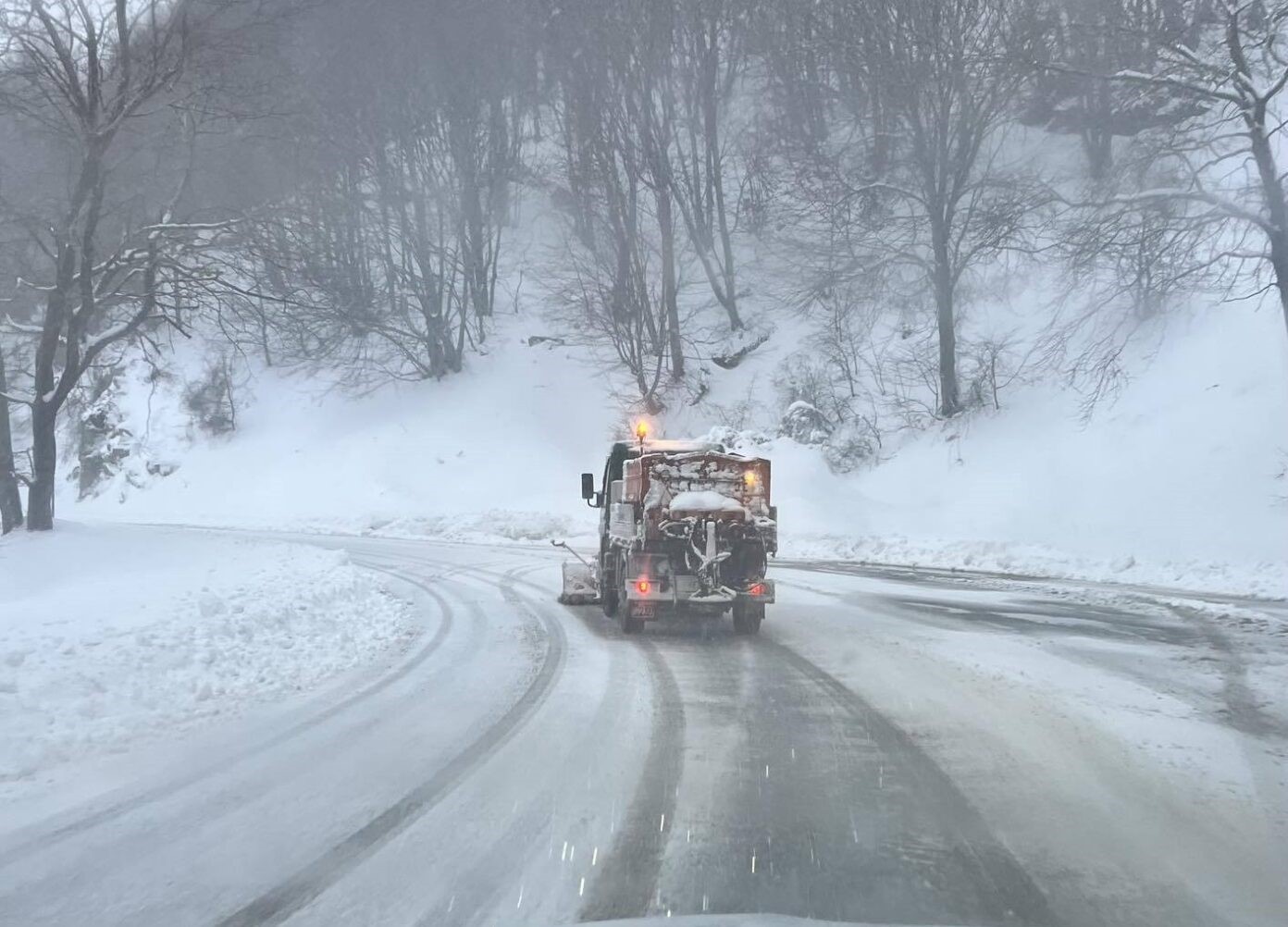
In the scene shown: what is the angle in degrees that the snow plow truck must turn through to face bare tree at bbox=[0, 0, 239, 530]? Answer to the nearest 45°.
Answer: approximately 45° to its left

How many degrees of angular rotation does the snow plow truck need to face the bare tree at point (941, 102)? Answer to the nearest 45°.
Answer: approximately 45° to its right

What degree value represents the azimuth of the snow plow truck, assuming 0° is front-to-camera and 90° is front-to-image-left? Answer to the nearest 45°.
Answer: approximately 180°

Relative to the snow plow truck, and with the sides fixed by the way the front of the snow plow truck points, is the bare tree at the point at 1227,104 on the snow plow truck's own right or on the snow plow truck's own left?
on the snow plow truck's own right
